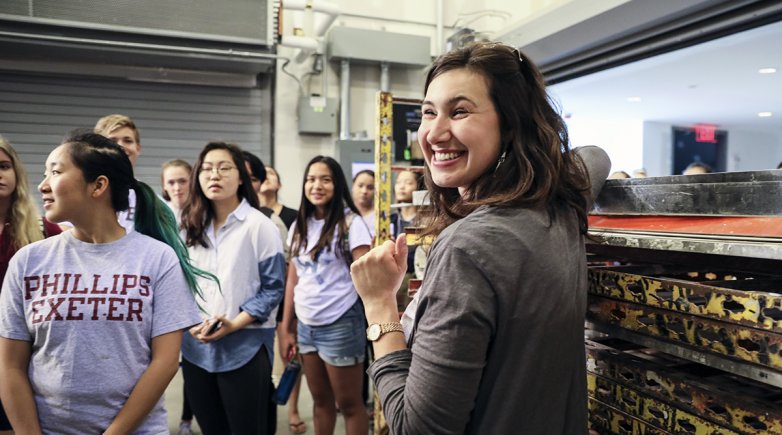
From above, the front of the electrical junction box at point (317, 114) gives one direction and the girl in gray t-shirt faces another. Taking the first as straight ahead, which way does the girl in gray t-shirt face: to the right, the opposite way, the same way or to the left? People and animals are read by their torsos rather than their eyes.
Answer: the same way

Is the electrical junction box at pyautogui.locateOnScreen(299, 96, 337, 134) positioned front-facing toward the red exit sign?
no

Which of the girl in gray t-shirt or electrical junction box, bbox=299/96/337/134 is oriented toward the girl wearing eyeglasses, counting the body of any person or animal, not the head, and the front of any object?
the electrical junction box

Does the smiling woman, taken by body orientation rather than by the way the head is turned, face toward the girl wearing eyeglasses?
yes

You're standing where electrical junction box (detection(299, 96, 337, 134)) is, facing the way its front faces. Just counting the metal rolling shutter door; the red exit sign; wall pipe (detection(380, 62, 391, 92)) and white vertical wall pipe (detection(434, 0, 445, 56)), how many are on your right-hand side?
1

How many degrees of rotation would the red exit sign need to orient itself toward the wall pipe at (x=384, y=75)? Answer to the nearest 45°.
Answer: approximately 45° to its right

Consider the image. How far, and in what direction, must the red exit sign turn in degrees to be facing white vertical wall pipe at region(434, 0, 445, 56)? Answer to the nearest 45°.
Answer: approximately 45° to its right

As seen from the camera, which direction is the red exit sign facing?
toward the camera

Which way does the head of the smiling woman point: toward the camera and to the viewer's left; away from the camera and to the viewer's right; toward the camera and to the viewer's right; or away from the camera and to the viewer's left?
toward the camera and to the viewer's left

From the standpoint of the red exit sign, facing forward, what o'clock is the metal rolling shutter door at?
The metal rolling shutter door is roughly at 1 o'clock from the red exit sign.

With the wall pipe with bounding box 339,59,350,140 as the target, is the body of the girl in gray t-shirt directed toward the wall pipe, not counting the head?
no

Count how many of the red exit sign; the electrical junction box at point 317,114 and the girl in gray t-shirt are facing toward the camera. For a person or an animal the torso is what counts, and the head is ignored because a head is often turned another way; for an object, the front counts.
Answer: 3

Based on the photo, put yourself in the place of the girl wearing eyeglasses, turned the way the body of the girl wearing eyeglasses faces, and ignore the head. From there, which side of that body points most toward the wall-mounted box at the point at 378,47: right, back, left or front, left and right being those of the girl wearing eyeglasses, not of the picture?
back

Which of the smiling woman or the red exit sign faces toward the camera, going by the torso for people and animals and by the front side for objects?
the red exit sign

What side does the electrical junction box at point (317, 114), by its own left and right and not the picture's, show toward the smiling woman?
front

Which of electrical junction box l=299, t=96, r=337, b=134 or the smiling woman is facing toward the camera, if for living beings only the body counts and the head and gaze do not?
the electrical junction box

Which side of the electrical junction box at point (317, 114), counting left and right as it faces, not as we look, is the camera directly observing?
front

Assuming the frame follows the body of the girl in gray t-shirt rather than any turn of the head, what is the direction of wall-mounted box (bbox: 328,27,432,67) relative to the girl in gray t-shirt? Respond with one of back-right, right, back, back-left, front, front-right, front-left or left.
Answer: back-left
